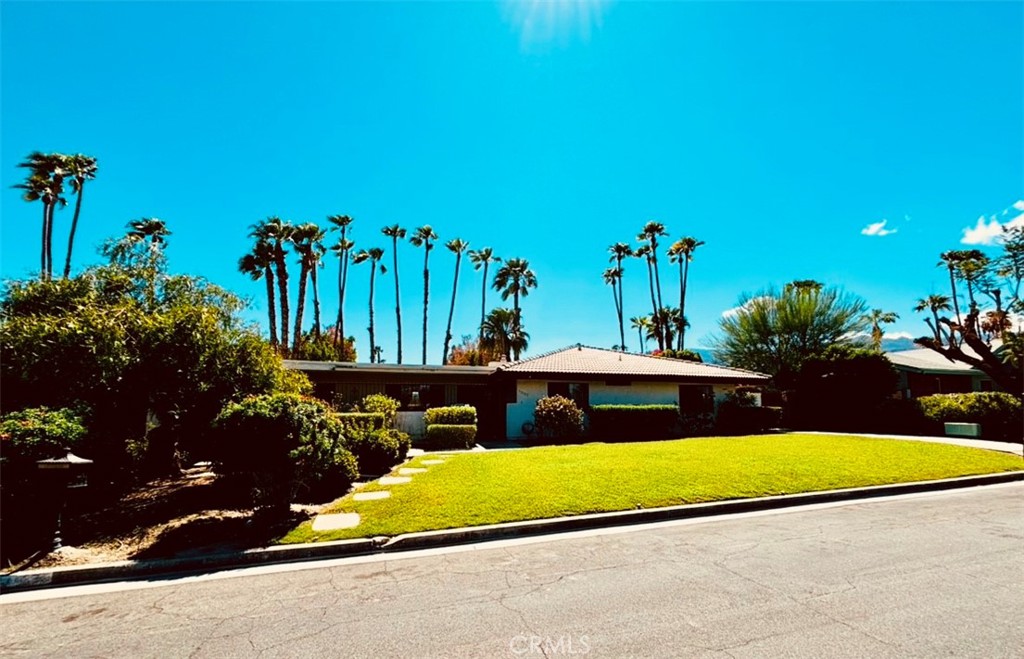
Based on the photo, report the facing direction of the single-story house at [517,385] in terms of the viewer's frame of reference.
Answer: facing the viewer

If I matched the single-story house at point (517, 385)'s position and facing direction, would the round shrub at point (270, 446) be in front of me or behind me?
in front

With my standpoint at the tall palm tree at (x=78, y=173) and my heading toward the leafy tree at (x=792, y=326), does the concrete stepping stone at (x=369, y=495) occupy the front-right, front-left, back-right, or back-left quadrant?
front-right

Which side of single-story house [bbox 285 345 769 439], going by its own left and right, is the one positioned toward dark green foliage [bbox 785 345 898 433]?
left

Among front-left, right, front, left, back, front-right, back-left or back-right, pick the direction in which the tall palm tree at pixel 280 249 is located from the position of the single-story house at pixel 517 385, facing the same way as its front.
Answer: back-right

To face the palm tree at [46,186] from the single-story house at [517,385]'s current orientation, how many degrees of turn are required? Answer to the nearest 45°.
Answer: approximately 90° to its right

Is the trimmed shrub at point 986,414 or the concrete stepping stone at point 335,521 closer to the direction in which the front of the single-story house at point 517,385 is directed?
the concrete stepping stone

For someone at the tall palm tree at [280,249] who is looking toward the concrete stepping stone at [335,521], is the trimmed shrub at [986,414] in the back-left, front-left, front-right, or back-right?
front-left

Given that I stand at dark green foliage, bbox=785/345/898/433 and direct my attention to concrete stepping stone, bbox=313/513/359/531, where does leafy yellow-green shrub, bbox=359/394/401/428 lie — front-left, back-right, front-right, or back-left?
front-right

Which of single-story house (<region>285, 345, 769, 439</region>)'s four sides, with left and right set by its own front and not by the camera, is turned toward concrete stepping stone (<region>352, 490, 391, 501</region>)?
front

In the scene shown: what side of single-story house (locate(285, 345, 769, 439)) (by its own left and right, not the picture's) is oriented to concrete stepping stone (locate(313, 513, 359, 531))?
front

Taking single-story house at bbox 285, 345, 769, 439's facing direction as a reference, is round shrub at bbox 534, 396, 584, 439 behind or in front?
in front

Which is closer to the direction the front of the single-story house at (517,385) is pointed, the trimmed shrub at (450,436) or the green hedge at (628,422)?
the trimmed shrub
